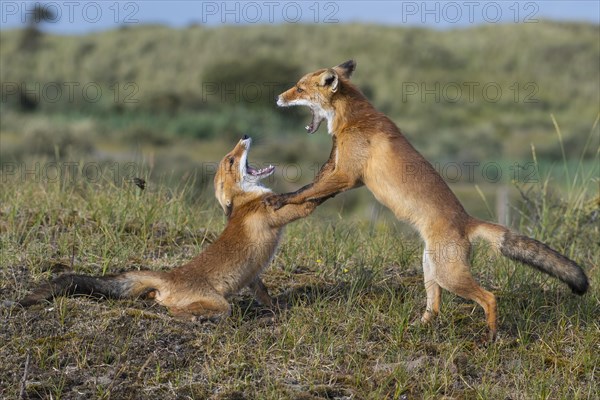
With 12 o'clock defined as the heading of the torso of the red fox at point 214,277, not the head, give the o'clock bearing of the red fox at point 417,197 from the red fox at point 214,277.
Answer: the red fox at point 417,197 is roughly at 12 o'clock from the red fox at point 214,277.

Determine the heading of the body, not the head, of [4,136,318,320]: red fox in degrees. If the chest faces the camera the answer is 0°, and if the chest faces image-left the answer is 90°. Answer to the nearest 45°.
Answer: approximately 270°
